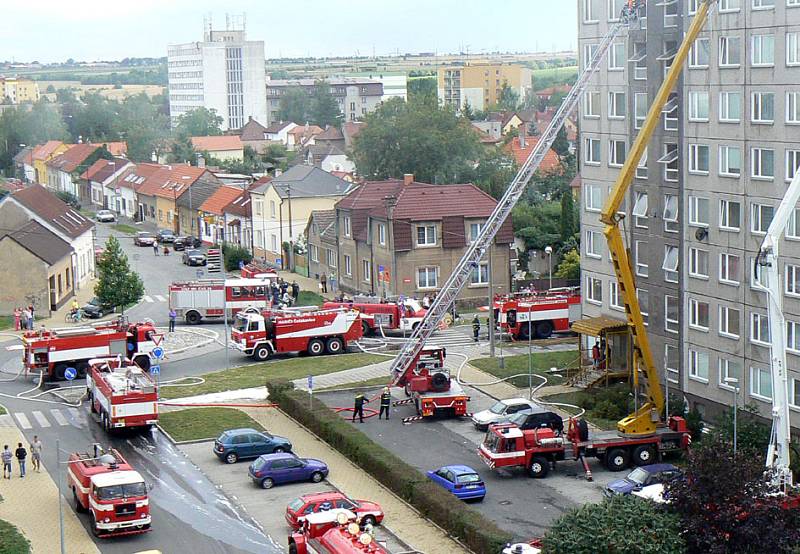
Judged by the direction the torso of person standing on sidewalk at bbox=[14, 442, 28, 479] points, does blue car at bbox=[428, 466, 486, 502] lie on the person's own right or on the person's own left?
on the person's own right

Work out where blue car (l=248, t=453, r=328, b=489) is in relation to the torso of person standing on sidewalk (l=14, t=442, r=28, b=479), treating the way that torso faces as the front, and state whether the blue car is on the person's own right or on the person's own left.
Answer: on the person's own right

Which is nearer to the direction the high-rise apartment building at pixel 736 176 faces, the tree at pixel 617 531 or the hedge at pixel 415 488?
the hedge

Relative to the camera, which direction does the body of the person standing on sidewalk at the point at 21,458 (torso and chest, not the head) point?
away from the camera

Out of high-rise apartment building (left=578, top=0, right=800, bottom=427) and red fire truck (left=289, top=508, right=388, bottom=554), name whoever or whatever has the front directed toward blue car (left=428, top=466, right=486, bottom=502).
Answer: the high-rise apartment building

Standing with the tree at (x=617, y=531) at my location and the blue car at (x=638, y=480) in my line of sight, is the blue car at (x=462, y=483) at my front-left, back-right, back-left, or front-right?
front-left

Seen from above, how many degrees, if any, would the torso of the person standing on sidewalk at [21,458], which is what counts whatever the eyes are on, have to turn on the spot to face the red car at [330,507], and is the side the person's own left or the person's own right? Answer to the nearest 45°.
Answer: approximately 135° to the person's own right

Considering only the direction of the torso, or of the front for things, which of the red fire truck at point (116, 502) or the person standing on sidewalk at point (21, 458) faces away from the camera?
the person standing on sidewalk

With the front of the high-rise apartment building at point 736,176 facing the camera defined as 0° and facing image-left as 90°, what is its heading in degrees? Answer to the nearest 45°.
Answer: approximately 45°

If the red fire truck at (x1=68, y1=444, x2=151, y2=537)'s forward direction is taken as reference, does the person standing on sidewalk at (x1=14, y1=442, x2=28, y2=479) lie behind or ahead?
behind
